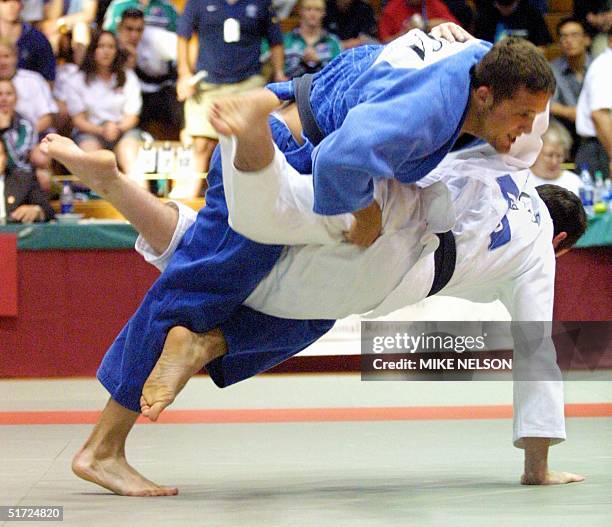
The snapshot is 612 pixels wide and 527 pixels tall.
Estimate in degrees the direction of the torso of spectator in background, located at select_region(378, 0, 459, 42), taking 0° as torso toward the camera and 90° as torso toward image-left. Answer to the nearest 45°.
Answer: approximately 0°

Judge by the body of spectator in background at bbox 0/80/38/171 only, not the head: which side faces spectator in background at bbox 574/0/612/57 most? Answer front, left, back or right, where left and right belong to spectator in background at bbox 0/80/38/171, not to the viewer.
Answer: left

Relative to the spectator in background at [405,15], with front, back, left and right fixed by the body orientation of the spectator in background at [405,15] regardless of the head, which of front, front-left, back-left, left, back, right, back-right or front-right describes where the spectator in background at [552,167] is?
front-left

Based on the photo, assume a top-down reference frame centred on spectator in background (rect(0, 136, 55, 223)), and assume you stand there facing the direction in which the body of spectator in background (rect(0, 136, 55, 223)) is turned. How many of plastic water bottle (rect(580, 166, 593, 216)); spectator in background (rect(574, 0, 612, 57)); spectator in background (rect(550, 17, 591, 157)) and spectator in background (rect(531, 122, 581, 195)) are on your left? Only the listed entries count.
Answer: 4

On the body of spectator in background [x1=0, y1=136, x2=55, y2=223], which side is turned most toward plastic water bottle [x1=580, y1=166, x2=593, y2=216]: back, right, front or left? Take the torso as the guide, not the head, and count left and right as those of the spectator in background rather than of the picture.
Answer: left
